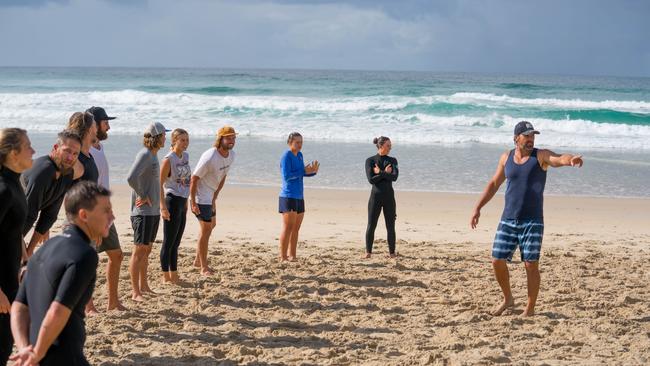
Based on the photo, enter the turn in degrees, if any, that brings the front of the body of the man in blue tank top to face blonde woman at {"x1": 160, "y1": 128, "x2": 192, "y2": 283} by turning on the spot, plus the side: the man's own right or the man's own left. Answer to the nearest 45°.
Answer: approximately 90° to the man's own right

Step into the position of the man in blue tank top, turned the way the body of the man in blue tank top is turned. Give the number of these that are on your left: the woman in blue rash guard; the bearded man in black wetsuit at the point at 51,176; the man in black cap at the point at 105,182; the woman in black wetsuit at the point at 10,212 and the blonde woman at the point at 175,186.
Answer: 0

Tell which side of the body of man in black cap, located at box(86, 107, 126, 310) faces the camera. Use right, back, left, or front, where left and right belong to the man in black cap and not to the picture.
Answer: right

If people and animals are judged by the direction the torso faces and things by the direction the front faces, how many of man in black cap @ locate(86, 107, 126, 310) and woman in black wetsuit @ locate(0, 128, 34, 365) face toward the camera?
0

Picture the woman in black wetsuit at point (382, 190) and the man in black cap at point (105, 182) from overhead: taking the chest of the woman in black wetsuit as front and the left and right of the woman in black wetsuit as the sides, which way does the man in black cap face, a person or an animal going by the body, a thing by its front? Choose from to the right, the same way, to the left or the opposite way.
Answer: to the left

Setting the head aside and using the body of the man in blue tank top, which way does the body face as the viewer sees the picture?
toward the camera

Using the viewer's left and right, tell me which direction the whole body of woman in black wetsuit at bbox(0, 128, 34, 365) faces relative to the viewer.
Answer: facing to the right of the viewer

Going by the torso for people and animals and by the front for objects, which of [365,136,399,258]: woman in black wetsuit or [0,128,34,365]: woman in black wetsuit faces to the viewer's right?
[0,128,34,365]: woman in black wetsuit

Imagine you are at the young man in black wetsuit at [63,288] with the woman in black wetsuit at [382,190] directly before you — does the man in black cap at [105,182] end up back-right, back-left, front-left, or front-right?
front-left

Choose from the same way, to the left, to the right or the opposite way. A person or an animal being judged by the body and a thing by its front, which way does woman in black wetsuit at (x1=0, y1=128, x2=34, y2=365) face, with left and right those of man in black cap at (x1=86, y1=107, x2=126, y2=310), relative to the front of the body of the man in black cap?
the same way

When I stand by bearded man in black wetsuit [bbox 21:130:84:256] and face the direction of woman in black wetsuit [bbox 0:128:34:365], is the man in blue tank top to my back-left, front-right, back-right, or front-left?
back-left

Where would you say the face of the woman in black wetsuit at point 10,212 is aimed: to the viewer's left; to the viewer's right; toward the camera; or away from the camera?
to the viewer's right

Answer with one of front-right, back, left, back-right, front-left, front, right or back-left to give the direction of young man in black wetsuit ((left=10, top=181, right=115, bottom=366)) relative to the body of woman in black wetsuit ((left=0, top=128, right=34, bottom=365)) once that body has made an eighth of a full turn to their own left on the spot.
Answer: back-right

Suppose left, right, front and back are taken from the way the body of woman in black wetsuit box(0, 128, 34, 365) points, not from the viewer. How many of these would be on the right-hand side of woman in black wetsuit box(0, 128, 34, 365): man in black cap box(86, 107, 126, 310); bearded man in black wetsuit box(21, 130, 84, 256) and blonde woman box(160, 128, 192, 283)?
0

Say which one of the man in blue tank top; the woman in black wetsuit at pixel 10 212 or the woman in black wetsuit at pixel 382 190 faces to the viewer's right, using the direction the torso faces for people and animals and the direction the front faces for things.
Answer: the woman in black wetsuit at pixel 10 212

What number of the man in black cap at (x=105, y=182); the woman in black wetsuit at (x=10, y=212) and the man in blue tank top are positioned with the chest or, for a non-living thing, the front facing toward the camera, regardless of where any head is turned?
1

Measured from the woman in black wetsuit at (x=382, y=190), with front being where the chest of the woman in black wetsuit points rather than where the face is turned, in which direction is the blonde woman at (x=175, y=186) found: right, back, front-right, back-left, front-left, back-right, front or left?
front-right

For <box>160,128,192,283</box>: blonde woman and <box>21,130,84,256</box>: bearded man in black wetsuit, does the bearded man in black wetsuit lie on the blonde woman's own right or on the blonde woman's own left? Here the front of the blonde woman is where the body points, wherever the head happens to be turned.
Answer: on the blonde woman's own right

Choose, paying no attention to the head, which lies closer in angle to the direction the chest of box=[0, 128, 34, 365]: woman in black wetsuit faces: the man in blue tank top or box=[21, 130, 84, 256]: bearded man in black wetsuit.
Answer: the man in blue tank top
